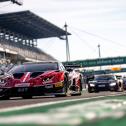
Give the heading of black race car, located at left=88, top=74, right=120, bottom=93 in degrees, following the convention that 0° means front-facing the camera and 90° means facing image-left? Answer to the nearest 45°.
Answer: approximately 0°

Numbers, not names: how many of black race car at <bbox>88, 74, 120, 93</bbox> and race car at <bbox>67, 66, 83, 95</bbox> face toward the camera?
2

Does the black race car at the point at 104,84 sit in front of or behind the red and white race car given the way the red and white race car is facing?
behind

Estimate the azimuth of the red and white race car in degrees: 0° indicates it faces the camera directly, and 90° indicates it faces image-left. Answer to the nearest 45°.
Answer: approximately 45°

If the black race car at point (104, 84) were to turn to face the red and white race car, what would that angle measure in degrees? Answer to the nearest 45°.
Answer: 0° — it already faces it

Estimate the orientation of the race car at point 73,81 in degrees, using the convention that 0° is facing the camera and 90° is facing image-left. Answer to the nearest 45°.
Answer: approximately 0°
